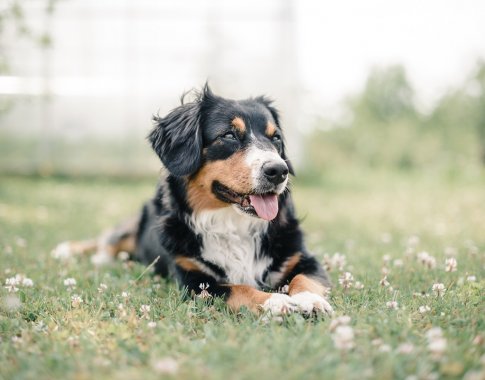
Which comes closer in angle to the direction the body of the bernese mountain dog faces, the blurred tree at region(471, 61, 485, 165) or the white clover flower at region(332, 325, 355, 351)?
the white clover flower

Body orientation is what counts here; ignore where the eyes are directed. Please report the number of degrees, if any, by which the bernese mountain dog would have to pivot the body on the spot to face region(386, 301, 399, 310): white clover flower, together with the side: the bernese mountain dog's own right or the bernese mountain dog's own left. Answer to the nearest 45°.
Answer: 0° — it already faces it

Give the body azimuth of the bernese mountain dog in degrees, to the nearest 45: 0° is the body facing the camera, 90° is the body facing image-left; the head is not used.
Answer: approximately 315°

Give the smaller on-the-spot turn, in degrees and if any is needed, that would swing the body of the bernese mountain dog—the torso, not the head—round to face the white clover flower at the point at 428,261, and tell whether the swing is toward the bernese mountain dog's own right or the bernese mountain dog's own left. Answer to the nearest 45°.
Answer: approximately 45° to the bernese mountain dog's own left

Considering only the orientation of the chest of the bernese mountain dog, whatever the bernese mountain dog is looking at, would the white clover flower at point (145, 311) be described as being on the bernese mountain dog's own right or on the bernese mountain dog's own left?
on the bernese mountain dog's own right

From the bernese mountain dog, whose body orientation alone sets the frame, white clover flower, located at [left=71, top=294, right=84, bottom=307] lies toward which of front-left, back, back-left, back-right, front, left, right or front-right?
right

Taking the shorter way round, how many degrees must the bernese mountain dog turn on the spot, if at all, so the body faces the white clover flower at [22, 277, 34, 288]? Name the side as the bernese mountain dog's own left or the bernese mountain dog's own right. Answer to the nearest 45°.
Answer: approximately 135° to the bernese mountain dog's own right

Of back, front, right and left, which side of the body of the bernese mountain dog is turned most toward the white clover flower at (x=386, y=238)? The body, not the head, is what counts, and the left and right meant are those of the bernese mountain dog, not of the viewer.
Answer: left

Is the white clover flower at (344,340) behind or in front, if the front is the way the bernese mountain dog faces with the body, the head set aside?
in front
